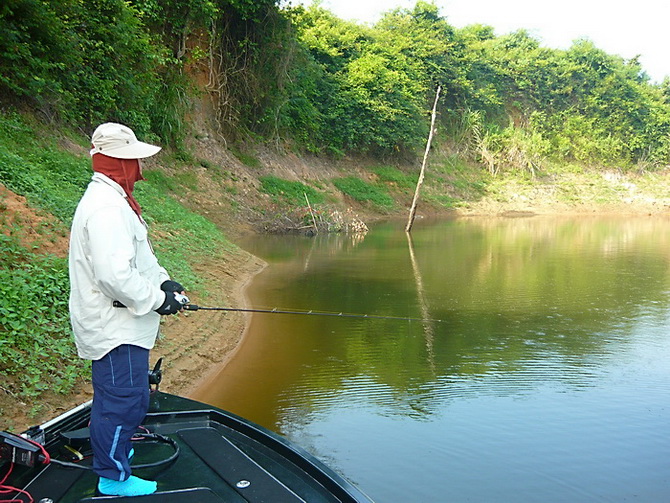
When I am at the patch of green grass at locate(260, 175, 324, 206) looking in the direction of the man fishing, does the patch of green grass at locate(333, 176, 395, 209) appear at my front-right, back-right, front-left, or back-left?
back-left

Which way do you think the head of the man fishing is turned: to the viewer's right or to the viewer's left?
to the viewer's right

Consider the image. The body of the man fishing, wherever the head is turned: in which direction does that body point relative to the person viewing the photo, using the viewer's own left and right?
facing to the right of the viewer

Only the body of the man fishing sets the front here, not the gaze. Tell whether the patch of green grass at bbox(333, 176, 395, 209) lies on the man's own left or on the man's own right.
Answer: on the man's own left

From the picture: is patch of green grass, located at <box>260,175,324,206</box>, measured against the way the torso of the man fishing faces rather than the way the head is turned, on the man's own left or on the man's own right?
on the man's own left
